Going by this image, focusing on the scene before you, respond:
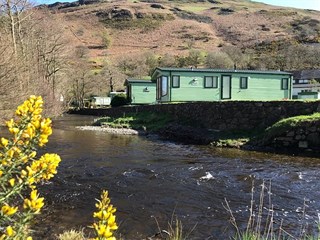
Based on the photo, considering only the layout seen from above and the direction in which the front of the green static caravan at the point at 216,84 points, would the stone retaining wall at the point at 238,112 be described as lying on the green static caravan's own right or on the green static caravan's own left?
on the green static caravan's own left

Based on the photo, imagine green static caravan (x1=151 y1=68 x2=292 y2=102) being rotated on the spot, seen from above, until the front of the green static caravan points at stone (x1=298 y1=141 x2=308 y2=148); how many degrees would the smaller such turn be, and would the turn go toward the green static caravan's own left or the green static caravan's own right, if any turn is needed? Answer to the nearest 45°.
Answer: approximately 90° to the green static caravan's own left

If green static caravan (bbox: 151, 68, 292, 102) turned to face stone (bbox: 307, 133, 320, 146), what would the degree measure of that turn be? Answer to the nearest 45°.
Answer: approximately 90° to its left

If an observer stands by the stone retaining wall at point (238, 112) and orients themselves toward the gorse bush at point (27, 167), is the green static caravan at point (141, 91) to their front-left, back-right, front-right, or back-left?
back-right
